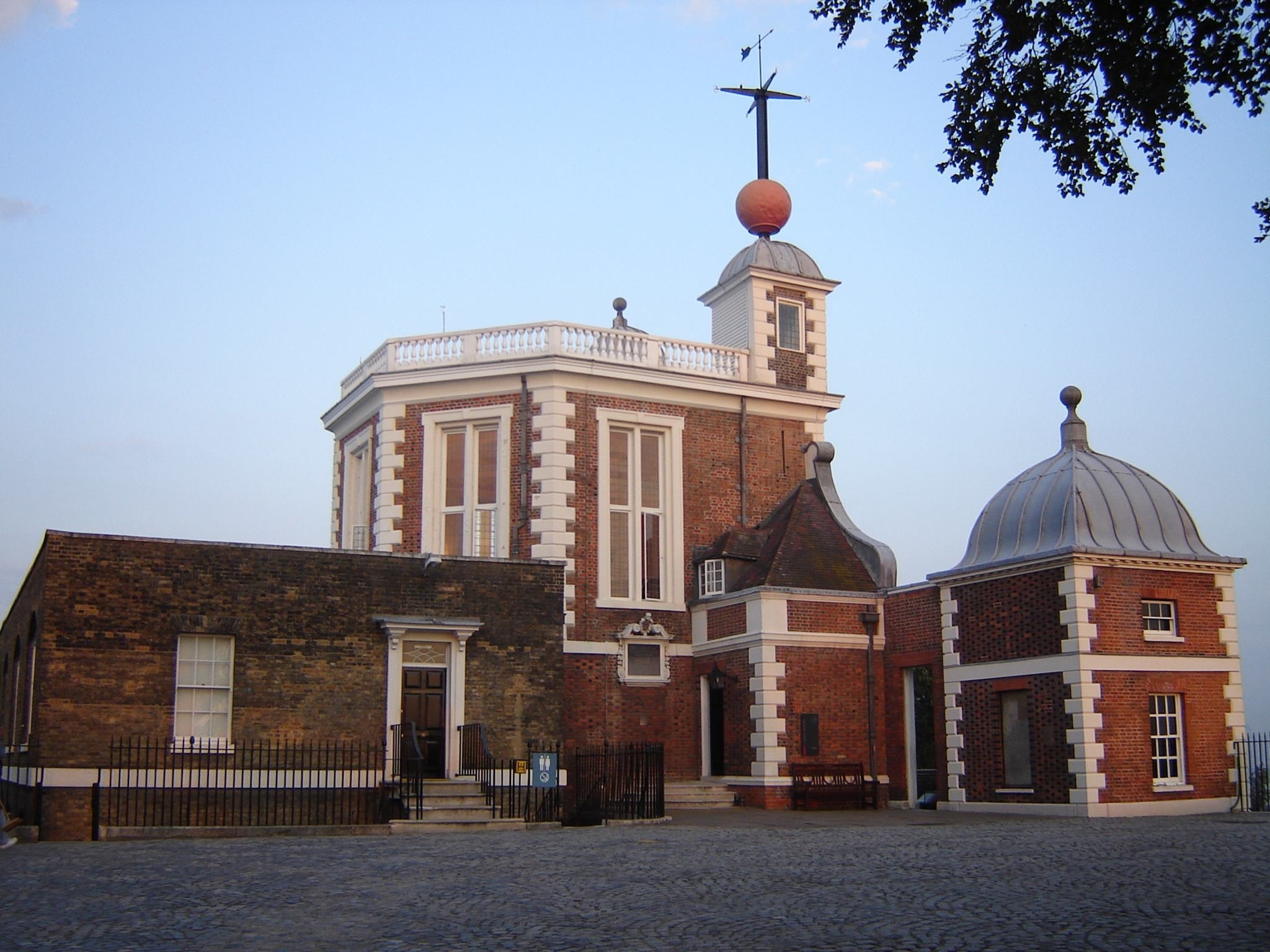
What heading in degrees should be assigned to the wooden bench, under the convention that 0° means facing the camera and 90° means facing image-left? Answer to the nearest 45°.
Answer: approximately 0°

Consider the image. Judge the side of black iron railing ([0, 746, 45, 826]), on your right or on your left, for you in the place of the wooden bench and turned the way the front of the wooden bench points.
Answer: on your right

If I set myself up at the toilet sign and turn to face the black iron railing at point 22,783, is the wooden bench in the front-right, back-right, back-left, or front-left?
back-right

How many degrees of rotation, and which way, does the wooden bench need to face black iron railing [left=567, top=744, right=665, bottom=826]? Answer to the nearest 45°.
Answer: approximately 45° to its right

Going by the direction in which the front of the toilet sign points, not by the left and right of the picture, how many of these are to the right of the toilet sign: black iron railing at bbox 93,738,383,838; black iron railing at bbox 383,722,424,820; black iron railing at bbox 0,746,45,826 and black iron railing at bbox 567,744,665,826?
3

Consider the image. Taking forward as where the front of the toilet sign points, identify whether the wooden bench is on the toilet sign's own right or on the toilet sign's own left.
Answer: on the toilet sign's own left

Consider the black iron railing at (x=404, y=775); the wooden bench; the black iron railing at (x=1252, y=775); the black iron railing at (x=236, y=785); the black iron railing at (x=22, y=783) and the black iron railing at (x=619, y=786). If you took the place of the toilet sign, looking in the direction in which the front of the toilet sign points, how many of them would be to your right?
3

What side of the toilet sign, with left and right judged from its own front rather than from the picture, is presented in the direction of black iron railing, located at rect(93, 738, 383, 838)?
right

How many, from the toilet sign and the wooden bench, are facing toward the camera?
2
